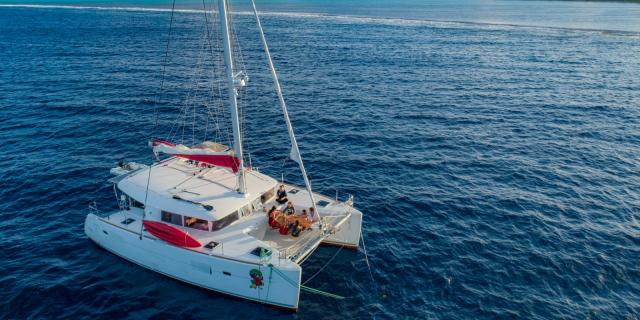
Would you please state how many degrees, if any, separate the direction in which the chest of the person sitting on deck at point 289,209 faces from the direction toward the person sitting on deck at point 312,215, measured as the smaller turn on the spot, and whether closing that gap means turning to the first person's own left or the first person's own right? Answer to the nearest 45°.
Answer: approximately 90° to the first person's own left

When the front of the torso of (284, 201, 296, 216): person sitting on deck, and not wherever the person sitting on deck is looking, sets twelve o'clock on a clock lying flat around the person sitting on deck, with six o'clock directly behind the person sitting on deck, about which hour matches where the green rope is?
The green rope is roughly at 11 o'clock from the person sitting on deck.

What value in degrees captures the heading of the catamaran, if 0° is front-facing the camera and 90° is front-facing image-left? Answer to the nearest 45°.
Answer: approximately 315°

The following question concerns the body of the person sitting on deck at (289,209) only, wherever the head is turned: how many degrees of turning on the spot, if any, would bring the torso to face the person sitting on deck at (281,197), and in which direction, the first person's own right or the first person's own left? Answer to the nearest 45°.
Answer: approximately 135° to the first person's own right

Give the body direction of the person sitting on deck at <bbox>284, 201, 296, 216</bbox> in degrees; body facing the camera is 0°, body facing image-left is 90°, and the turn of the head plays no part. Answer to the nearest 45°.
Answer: approximately 0°

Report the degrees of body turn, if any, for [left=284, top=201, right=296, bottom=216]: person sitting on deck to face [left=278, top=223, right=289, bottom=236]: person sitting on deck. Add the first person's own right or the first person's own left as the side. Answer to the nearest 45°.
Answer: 0° — they already face them
